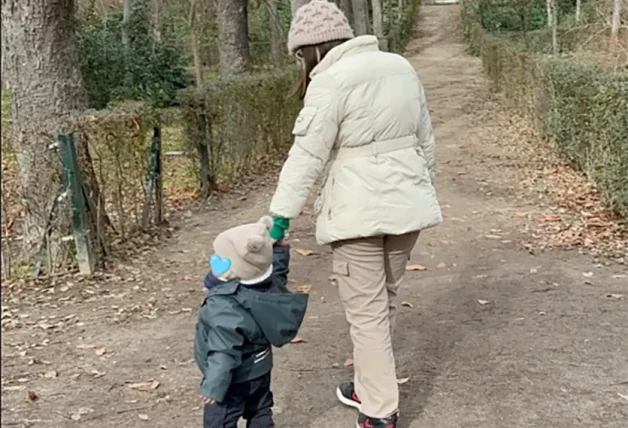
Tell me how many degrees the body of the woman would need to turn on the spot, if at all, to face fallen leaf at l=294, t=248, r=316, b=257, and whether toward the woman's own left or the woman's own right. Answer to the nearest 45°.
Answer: approximately 45° to the woman's own right

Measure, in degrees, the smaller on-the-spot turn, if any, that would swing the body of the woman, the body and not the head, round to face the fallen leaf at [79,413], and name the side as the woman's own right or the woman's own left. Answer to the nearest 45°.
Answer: approximately 45° to the woman's own left

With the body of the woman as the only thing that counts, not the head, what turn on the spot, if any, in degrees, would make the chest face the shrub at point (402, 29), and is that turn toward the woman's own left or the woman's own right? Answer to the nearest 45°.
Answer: approximately 45° to the woman's own right

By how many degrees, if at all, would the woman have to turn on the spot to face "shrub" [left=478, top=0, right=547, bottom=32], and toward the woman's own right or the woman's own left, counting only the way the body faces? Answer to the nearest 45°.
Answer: approximately 45° to the woman's own right

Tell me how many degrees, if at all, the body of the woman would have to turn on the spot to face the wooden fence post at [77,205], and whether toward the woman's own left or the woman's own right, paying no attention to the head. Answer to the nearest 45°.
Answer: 0° — they already face it

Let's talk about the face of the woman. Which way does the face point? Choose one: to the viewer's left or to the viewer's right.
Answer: to the viewer's left

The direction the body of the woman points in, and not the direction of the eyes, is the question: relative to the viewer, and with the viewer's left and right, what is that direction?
facing away from the viewer and to the left of the viewer
